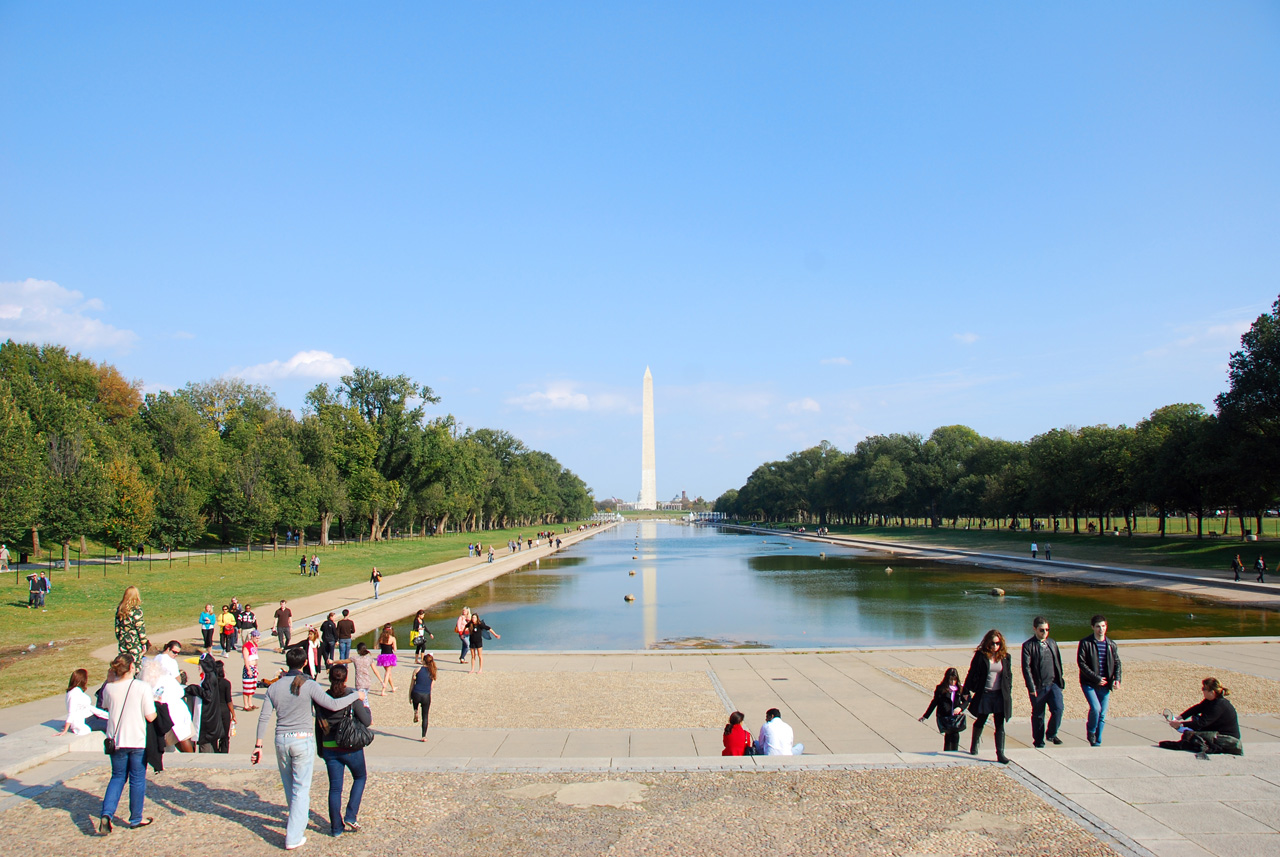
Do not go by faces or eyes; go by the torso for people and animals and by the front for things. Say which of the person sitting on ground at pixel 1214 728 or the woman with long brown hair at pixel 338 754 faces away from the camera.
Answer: the woman with long brown hair

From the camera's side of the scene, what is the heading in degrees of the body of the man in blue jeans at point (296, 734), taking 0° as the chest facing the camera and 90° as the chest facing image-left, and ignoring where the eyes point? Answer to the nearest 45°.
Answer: approximately 180°

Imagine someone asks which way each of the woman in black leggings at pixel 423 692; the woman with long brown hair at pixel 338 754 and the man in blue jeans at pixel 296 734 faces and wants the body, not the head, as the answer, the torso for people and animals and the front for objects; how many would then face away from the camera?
3

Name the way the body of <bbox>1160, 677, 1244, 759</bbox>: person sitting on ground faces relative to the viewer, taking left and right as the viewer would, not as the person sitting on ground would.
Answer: facing to the left of the viewer

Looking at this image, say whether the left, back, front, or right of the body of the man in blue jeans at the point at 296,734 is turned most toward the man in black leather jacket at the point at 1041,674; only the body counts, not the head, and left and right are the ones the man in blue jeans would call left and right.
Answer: right

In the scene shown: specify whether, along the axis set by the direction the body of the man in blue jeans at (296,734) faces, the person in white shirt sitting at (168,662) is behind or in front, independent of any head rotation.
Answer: in front

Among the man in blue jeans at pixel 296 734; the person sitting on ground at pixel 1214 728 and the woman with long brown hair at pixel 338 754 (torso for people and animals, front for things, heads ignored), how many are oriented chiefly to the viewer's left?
1

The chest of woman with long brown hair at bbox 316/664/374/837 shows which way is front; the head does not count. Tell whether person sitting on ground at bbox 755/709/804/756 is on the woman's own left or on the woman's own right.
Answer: on the woman's own right

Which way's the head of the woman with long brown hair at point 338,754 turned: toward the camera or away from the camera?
away from the camera

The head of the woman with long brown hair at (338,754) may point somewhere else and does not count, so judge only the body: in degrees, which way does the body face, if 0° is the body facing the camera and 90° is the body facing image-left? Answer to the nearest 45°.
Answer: approximately 180°

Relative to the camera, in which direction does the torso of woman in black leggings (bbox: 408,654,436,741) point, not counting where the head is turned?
away from the camera

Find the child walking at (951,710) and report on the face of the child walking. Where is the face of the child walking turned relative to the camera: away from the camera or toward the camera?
toward the camera

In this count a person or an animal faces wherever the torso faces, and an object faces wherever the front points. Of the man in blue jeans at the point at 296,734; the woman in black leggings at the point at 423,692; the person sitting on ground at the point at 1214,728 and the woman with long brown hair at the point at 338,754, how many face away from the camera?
3
